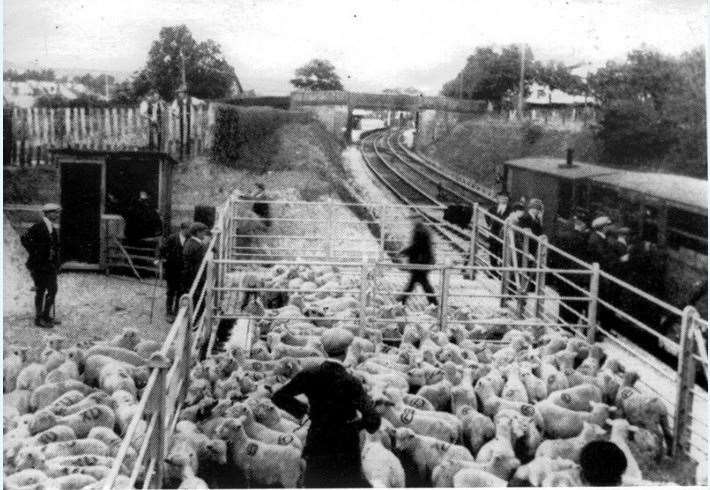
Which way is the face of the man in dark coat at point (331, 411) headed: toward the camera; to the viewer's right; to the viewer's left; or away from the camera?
away from the camera

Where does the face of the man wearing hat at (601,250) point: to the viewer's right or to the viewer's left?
to the viewer's left

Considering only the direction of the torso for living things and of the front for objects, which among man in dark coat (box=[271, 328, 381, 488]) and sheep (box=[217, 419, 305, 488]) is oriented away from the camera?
the man in dark coat

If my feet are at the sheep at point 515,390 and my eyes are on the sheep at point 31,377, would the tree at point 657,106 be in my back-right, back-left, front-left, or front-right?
back-right
